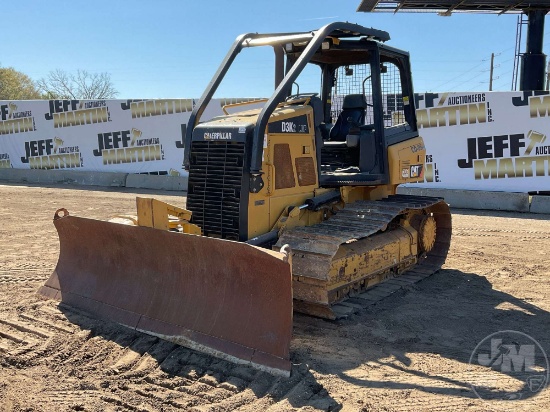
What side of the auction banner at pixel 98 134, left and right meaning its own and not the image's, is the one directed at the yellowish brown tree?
back

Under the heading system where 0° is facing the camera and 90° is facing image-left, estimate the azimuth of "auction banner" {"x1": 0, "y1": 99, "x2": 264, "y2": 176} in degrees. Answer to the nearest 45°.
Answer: approximately 0°

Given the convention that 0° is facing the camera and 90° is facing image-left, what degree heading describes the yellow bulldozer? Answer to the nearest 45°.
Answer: approximately 45°

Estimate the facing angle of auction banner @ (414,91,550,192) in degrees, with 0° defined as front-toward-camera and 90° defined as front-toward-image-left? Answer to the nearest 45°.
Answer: approximately 0°

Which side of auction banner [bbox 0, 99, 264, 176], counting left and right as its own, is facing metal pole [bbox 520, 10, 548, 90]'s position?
left

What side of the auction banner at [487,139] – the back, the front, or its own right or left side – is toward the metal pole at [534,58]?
back

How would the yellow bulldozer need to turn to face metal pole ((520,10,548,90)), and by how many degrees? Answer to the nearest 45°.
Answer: approximately 180°

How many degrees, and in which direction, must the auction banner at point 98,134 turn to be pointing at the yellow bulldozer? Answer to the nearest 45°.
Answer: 0° — it already faces it

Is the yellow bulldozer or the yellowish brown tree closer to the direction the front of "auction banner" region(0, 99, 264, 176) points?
the yellow bulldozer

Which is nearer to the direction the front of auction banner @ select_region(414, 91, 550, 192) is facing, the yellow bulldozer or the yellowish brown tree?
the yellow bulldozer

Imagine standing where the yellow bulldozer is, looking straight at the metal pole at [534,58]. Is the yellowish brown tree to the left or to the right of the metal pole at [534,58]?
left

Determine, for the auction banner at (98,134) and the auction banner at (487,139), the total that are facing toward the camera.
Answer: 2

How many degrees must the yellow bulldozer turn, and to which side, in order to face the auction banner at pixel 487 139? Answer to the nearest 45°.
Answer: approximately 180°
